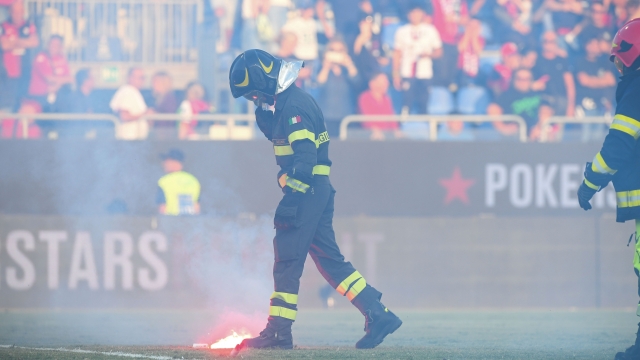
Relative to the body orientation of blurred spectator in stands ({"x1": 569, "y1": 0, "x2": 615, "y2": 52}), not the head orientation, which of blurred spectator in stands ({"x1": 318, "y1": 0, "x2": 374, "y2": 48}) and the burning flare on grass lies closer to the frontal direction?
the burning flare on grass

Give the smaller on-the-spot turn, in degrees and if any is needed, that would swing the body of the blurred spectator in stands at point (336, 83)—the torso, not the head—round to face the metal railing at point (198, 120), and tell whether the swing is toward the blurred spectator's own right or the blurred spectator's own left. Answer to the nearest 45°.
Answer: approximately 45° to the blurred spectator's own right

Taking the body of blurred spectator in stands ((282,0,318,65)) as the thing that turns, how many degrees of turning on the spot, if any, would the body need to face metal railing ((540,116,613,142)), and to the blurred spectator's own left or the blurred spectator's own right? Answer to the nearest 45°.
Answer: approximately 90° to the blurred spectator's own left

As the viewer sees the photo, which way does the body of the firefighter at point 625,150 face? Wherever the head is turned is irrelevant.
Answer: to the viewer's left

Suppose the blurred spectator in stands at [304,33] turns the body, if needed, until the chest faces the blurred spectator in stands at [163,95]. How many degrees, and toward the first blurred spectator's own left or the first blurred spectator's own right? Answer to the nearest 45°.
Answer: approximately 90° to the first blurred spectator's own right

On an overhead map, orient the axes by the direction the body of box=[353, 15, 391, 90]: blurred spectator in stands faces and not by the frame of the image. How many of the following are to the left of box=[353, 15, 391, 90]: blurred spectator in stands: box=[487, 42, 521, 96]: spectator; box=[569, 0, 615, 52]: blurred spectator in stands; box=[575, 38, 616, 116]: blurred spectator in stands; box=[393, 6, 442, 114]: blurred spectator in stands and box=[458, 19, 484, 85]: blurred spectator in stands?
5

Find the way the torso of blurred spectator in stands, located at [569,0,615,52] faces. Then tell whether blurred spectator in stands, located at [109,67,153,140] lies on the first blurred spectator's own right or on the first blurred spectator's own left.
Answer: on the first blurred spectator's own right

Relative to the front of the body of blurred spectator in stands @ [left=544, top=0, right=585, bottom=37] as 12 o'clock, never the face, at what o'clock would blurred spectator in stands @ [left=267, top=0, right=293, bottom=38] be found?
blurred spectator in stands @ [left=267, top=0, right=293, bottom=38] is roughly at 2 o'clock from blurred spectator in stands @ [left=544, top=0, right=585, bottom=37].

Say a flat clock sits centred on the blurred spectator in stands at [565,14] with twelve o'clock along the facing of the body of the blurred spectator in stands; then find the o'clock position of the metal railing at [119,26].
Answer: The metal railing is roughly at 2 o'clock from the blurred spectator in stands.

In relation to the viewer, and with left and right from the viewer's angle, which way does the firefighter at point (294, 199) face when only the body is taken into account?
facing to the left of the viewer

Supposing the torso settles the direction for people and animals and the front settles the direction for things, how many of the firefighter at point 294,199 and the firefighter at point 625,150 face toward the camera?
0
